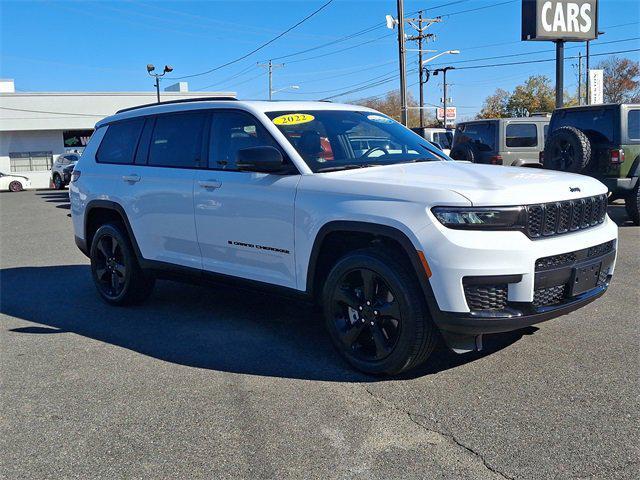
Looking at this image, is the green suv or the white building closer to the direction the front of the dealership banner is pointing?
the green suv

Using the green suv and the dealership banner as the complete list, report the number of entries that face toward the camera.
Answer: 1

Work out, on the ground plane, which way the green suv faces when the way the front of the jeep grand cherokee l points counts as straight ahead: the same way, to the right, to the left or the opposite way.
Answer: to the left

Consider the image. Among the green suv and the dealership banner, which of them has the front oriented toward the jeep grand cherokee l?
the dealership banner

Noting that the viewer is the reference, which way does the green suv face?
facing away from the viewer and to the right of the viewer

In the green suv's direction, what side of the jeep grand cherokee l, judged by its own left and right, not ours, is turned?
left

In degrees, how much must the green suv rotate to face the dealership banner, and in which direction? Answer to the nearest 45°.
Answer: approximately 45° to its left

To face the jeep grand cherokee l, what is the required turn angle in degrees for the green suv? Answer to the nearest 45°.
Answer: approximately 135° to its right

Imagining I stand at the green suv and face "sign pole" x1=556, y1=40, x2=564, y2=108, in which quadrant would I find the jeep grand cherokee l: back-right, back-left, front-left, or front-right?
back-left
